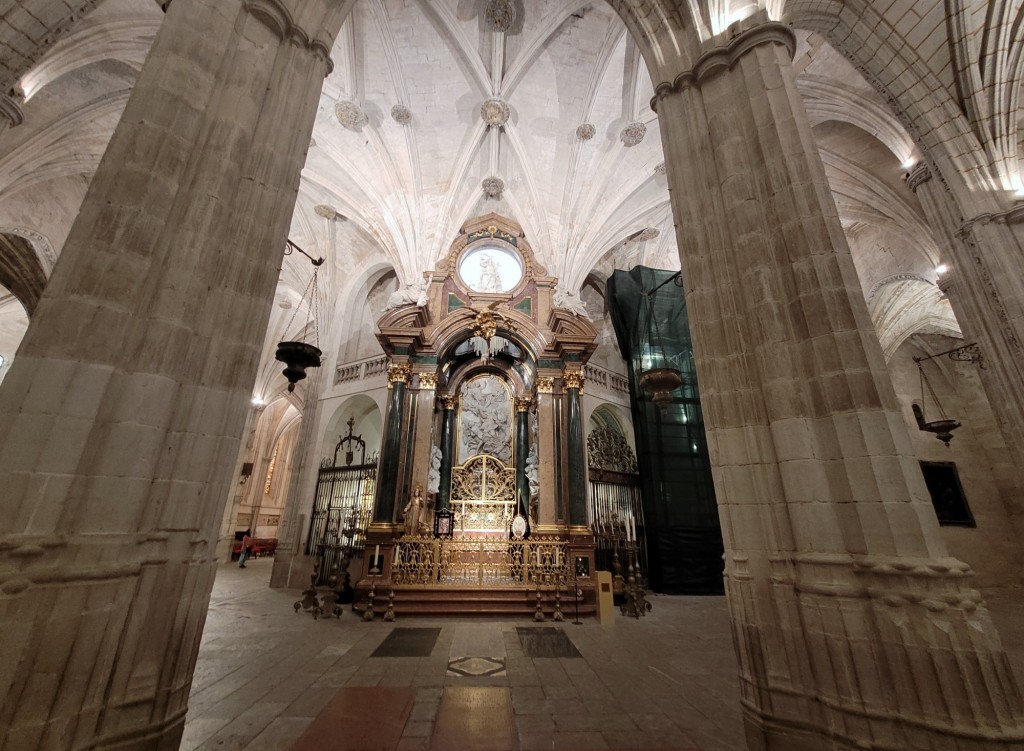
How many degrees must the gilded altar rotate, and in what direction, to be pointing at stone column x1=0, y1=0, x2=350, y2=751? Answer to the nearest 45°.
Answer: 0° — it already faces it

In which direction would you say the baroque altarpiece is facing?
toward the camera

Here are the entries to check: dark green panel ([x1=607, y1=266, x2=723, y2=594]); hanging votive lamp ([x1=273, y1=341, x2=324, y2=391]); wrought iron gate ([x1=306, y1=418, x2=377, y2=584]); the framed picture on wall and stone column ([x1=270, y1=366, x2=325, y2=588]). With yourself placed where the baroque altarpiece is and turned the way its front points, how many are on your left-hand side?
2

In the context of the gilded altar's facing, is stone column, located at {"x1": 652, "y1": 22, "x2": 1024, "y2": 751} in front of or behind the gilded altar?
in front

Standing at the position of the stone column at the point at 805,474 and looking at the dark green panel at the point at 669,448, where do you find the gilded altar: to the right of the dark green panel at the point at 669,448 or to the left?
left

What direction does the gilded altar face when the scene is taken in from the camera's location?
facing the viewer

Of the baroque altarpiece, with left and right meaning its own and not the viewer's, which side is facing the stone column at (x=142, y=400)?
front

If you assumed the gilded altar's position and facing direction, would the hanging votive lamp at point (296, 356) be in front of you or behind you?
in front

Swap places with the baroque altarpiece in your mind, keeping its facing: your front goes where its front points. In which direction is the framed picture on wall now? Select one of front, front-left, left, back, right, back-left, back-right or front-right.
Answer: left

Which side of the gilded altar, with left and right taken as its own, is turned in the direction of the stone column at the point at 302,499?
right

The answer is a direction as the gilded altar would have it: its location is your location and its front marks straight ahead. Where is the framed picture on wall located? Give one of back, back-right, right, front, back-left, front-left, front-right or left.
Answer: left

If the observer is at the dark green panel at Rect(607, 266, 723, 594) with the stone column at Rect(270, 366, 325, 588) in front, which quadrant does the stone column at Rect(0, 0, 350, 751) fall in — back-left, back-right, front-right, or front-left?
front-left

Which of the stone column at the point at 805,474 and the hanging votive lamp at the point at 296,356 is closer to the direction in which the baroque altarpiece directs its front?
the stone column

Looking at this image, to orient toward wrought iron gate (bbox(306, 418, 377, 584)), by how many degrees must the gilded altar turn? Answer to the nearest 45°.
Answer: approximately 135° to its right

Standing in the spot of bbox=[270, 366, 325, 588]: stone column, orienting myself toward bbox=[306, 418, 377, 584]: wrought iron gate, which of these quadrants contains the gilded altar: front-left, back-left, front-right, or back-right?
front-right

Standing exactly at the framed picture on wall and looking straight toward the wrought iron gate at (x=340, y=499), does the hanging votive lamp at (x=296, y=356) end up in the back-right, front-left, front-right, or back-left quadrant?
front-left
